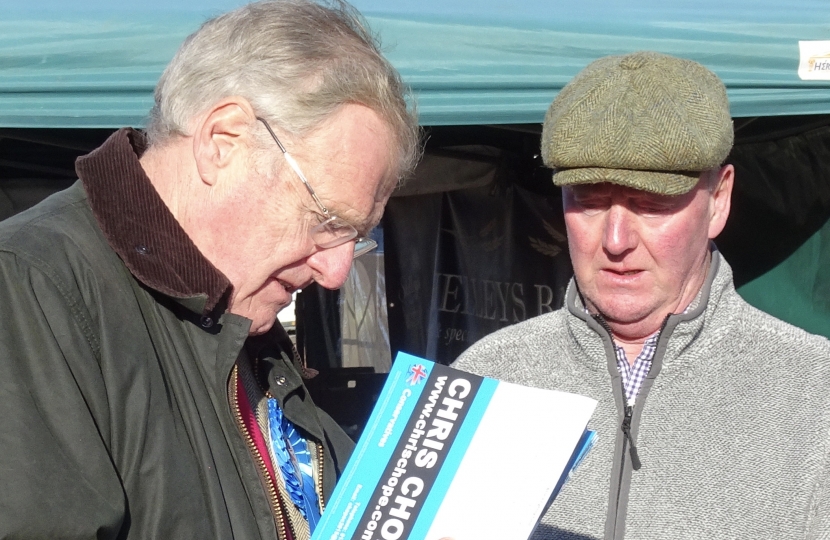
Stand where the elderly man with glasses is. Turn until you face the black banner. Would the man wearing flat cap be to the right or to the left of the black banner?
right

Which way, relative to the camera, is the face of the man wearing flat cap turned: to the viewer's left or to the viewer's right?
to the viewer's left

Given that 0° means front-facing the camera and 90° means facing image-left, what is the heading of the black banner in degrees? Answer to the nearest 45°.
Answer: approximately 0°

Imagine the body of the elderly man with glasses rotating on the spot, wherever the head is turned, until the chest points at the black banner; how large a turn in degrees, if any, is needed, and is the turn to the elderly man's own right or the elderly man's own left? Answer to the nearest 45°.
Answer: approximately 90° to the elderly man's own left

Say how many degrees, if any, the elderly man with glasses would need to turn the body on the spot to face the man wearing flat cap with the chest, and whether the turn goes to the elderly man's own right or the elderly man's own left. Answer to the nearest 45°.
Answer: approximately 45° to the elderly man's own left

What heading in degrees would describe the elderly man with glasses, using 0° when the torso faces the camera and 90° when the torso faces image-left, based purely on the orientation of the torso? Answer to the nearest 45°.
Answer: approximately 315°
